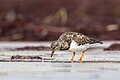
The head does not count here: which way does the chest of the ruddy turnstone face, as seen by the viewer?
to the viewer's left
